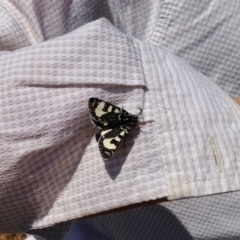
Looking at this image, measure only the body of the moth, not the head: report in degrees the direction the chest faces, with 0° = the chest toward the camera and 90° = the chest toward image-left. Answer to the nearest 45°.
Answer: approximately 270°
